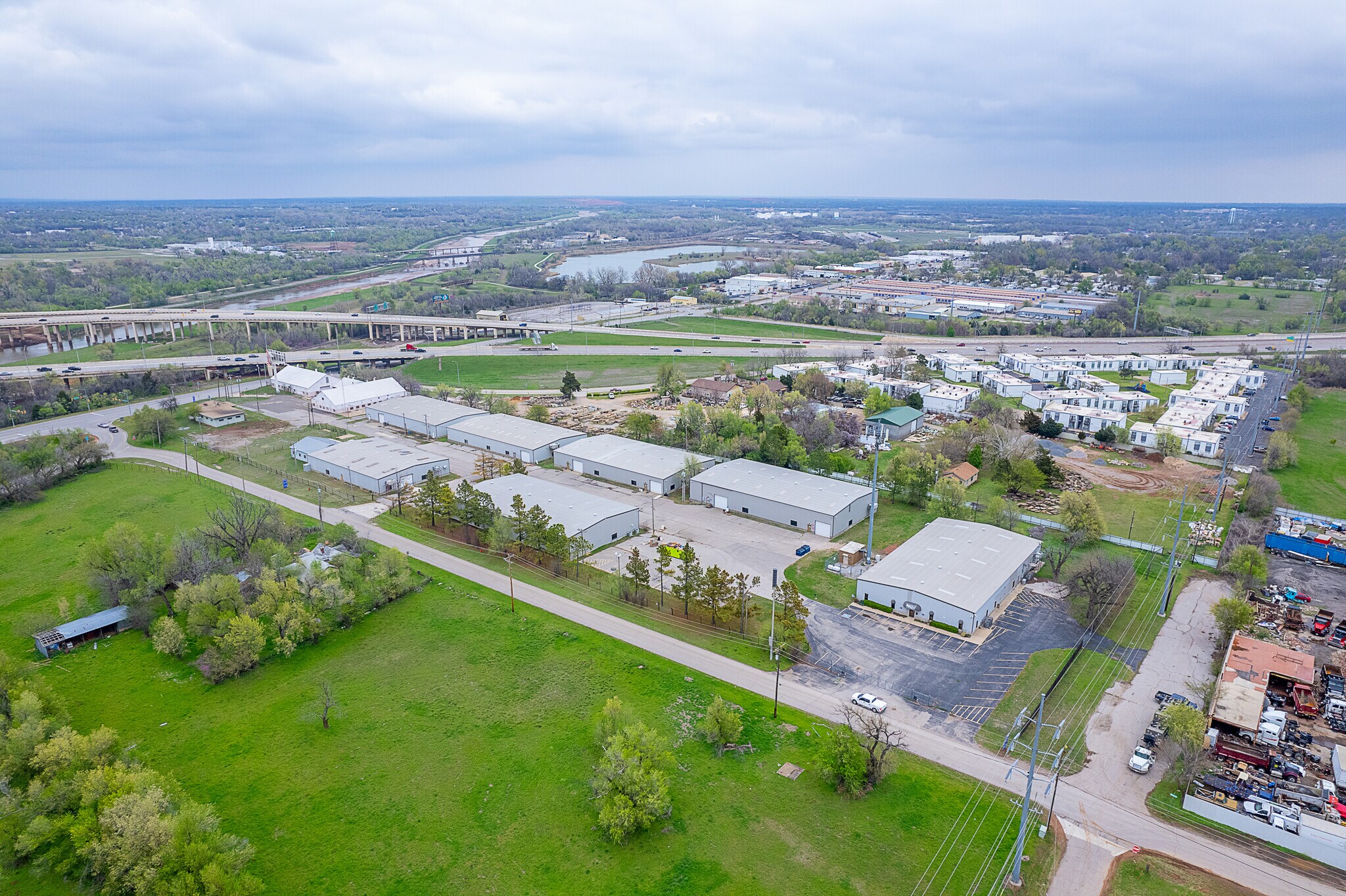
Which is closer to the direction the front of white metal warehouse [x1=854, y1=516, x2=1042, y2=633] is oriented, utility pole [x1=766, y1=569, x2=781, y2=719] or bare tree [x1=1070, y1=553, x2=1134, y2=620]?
the utility pole

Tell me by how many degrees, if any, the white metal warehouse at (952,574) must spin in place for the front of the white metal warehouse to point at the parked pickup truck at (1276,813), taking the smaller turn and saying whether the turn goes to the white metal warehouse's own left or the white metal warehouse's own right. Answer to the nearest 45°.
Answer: approximately 90° to the white metal warehouse's own left

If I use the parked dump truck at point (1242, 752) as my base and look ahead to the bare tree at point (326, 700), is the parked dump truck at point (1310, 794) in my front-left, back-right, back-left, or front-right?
back-left

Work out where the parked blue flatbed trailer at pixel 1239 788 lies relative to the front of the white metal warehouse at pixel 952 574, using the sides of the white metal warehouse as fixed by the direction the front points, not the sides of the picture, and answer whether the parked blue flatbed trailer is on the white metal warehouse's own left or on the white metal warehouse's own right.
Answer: on the white metal warehouse's own left

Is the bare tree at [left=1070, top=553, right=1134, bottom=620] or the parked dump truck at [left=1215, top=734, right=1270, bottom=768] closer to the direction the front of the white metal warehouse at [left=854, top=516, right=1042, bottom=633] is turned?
the parked dump truck

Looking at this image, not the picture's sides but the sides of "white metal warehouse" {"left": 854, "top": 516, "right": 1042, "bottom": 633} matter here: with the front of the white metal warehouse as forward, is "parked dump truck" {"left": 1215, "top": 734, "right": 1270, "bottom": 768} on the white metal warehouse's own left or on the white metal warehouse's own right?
on the white metal warehouse's own left

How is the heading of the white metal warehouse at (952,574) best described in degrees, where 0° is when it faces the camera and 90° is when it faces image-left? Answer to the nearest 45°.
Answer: approximately 45°

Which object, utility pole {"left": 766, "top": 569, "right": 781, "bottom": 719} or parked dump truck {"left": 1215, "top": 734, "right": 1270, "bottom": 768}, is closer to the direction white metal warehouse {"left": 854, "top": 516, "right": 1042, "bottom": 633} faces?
the utility pole

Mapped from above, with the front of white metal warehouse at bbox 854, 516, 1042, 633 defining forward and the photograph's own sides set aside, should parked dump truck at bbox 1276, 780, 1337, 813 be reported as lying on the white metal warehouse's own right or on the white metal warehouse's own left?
on the white metal warehouse's own left

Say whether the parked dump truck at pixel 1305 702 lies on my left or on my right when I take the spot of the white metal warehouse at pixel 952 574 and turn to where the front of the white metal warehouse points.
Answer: on my left

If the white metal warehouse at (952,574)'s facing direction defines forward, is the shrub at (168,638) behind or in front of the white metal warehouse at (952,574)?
in front
